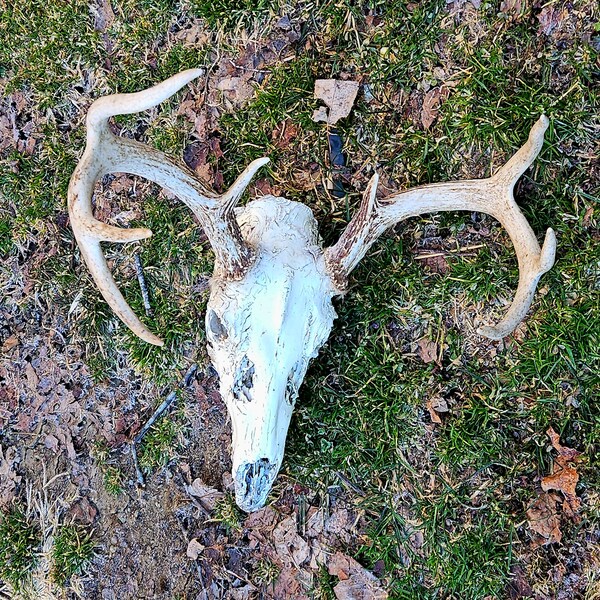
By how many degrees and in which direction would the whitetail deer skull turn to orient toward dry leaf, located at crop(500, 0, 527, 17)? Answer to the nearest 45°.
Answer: approximately 135° to its left

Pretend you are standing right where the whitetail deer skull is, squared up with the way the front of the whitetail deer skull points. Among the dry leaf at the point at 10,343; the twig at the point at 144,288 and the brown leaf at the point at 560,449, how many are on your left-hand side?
1

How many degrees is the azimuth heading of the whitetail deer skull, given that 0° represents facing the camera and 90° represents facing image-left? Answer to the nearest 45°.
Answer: approximately 0°

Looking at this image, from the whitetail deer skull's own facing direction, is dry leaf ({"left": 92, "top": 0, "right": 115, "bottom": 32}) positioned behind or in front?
behind

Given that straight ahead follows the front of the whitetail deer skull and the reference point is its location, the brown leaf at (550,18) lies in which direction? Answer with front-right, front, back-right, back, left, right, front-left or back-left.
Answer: back-left

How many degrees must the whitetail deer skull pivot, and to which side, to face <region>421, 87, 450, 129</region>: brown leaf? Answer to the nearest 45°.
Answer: approximately 135° to its left
